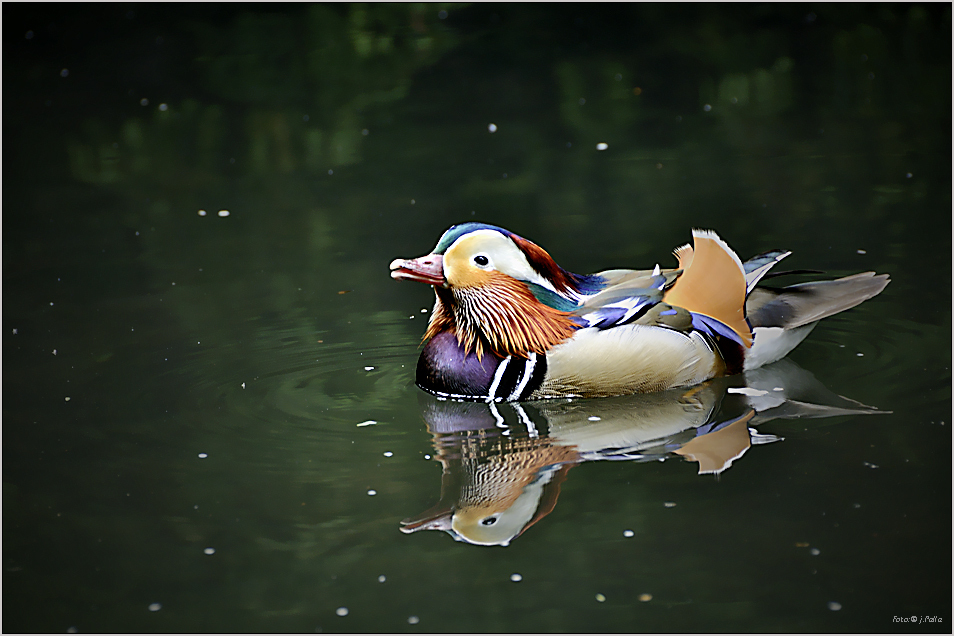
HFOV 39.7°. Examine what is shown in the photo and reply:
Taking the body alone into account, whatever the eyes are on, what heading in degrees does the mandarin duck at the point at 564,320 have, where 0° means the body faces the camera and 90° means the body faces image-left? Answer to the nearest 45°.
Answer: approximately 90°
